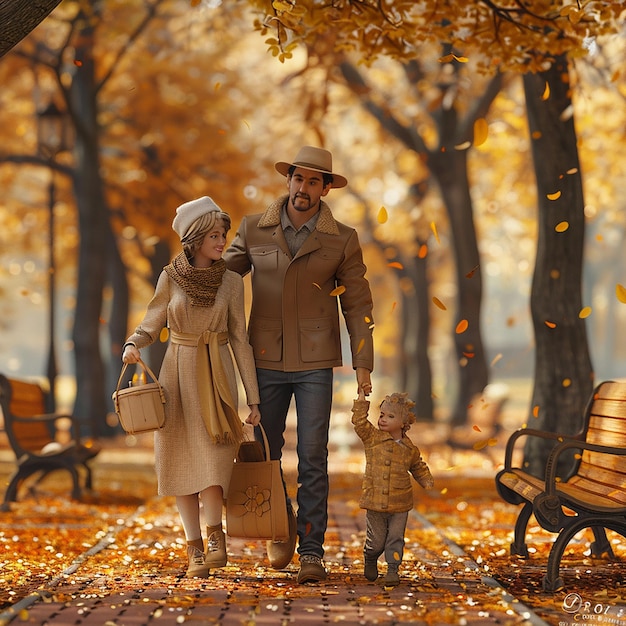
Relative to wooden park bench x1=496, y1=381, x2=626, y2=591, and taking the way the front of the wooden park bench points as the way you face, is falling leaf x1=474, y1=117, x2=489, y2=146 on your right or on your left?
on your right

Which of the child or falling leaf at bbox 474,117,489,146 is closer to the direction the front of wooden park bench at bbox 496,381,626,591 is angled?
the child

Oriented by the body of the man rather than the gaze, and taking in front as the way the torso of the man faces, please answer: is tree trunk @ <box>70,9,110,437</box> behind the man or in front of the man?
behind

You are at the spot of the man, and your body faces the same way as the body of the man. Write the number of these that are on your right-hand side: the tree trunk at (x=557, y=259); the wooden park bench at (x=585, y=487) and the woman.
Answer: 1

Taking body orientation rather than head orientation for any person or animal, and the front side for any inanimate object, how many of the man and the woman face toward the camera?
2

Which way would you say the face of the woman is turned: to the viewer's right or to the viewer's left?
to the viewer's right

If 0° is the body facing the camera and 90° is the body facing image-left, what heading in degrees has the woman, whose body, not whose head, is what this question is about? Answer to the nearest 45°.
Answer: approximately 0°

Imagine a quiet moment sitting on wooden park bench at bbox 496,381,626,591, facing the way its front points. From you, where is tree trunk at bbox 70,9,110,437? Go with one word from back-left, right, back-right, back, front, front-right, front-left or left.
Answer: right
